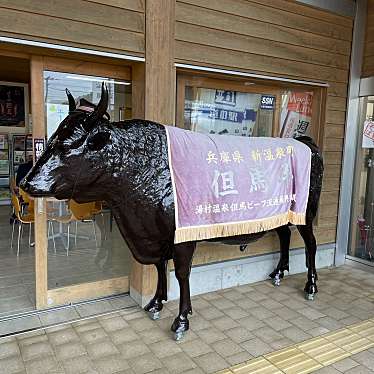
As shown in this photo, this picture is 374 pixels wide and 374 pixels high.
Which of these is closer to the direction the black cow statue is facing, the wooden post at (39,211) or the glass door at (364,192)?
the wooden post

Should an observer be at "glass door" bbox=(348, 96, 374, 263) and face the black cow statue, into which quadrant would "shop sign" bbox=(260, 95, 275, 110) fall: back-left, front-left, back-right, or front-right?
front-right

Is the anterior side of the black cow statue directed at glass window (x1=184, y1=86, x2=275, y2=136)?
no

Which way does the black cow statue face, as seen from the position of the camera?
facing the viewer and to the left of the viewer

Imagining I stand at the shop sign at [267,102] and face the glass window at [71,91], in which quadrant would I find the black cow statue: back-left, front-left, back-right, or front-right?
front-left

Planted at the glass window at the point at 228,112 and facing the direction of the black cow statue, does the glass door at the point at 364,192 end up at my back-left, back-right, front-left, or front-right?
back-left

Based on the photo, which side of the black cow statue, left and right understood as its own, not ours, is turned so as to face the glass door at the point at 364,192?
back

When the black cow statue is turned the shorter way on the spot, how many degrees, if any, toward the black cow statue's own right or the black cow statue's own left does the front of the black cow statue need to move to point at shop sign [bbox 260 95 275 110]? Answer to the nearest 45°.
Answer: approximately 180°

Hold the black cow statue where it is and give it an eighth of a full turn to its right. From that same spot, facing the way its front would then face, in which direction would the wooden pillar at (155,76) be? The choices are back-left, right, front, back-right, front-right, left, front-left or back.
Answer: right

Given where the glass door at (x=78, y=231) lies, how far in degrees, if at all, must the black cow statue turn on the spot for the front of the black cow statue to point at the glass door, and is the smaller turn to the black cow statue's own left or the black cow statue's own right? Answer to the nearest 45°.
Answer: approximately 90° to the black cow statue's own right

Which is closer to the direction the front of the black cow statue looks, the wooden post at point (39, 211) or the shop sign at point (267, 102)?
the wooden post
